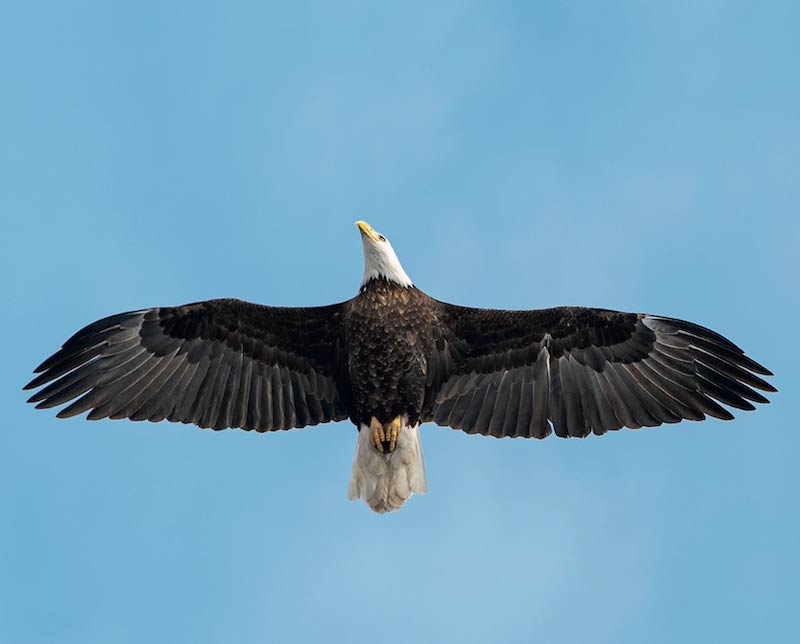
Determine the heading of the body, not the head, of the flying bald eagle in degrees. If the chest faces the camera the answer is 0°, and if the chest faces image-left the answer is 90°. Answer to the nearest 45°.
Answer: approximately 0°
